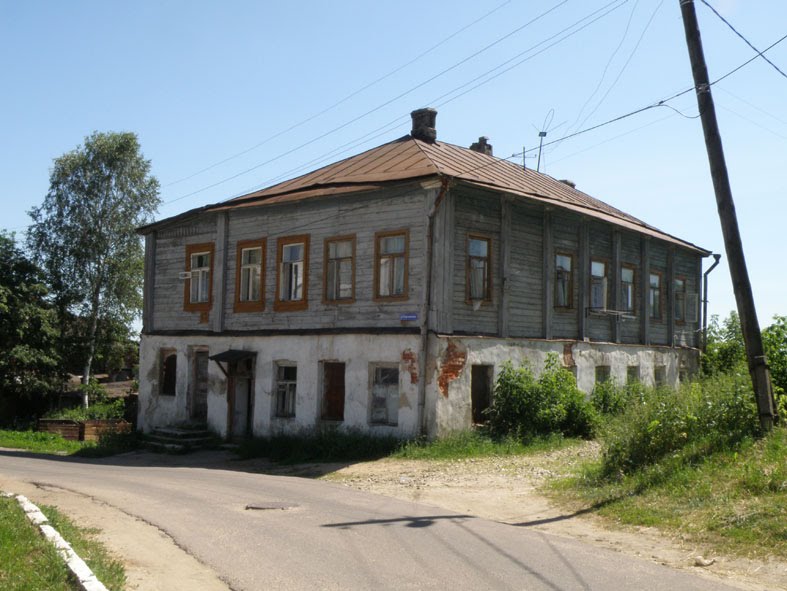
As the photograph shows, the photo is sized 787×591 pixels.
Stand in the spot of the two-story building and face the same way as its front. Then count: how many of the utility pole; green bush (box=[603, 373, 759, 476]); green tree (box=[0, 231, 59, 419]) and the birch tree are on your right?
2

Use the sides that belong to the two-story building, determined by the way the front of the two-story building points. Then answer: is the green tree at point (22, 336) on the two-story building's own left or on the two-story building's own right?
on the two-story building's own right

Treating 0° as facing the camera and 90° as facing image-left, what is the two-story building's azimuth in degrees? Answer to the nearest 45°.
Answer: approximately 45°

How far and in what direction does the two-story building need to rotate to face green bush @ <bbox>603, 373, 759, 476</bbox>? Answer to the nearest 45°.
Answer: approximately 90° to its left

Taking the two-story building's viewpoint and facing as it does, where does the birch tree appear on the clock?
The birch tree is roughly at 3 o'clock from the two-story building.

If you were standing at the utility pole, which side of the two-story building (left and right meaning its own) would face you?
left
